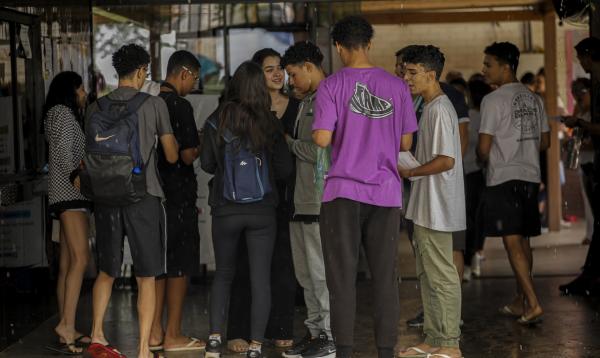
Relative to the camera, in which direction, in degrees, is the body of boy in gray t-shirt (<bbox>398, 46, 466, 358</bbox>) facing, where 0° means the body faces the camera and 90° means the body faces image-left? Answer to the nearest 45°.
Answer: approximately 90°

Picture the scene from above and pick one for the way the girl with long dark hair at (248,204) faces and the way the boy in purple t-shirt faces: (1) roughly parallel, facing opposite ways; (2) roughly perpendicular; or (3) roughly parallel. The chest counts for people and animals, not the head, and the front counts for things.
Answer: roughly parallel

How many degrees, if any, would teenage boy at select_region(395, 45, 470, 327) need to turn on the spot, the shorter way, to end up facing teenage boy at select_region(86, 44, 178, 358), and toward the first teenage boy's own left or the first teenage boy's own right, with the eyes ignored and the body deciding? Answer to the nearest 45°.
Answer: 0° — they already face them

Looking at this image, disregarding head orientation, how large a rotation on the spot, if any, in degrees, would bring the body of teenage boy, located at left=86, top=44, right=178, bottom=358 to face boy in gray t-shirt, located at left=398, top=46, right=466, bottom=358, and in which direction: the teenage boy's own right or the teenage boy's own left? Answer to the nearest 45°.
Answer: approximately 45° to the teenage boy's own right

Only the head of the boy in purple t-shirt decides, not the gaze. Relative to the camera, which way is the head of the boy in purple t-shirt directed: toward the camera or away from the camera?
away from the camera

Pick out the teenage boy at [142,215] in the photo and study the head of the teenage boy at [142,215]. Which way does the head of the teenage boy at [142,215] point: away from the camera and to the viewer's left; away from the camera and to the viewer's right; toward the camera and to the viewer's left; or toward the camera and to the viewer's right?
away from the camera and to the viewer's right

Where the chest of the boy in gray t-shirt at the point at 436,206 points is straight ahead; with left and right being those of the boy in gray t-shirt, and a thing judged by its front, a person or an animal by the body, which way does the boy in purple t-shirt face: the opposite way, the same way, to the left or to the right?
to the right

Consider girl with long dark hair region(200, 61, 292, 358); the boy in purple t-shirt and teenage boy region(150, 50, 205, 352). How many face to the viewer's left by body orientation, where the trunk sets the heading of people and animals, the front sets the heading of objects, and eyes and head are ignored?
0

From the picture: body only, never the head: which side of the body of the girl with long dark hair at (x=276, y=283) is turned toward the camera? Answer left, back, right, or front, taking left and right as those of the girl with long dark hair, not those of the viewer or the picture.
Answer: front

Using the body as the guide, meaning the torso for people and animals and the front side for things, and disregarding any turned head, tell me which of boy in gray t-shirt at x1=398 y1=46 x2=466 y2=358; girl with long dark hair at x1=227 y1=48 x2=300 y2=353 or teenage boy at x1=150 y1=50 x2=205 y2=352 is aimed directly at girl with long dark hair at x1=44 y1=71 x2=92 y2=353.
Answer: the boy in gray t-shirt

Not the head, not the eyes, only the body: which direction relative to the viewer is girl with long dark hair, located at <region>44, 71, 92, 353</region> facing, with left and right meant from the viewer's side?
facing to the right of the viewer

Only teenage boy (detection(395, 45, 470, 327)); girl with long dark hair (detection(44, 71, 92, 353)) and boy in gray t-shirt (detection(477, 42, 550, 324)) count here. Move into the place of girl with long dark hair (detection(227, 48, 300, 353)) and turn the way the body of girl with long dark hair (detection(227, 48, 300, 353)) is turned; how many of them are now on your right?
1

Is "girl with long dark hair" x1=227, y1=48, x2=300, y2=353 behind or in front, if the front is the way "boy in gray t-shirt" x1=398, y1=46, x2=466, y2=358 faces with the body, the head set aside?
in front

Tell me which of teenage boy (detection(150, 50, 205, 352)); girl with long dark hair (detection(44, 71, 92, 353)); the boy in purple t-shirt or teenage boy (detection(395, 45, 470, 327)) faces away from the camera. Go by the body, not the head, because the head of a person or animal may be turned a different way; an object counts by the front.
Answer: the boy in purple t-shirt

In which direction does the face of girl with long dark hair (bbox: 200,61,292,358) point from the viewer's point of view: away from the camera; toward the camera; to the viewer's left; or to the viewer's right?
away from the camera

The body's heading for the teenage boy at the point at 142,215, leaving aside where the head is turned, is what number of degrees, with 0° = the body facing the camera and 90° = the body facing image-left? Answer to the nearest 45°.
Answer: approximately 225°

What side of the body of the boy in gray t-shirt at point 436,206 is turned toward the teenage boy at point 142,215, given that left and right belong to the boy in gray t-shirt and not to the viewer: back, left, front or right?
front

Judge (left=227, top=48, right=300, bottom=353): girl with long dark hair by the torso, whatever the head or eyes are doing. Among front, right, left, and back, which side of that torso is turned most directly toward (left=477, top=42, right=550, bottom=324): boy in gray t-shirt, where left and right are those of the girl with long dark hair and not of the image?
left
